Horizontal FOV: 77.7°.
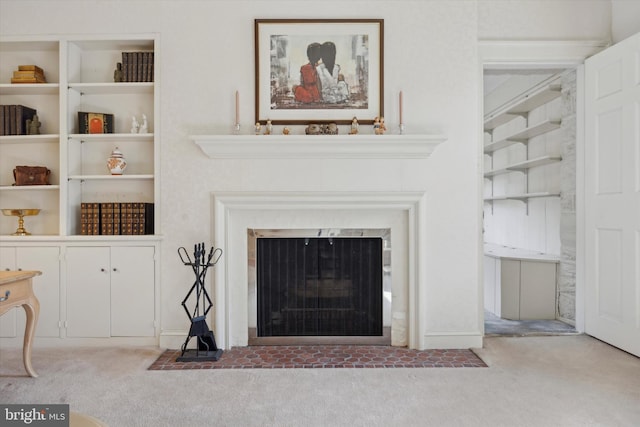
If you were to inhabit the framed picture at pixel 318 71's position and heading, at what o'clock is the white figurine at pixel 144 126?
The white figurine is roughly at 3 o'clock from the framed picture.

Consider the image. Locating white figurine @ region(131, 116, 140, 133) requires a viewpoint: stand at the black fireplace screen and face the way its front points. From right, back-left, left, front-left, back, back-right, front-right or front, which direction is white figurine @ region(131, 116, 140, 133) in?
right

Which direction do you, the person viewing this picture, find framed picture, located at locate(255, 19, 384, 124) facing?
facing the viewer

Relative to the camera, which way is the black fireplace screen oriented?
toward the camera

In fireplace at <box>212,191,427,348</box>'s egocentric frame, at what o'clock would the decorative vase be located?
The decorative vase is roughly at 3 o'clock from the fireplace.

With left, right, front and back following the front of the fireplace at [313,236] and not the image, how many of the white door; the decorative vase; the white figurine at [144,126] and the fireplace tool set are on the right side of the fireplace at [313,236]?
3

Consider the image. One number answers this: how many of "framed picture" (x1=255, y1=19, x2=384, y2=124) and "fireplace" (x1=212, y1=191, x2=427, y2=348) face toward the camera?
2

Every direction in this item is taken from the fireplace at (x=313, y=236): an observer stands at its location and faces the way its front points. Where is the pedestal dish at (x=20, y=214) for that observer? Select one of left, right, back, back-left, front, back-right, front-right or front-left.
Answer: right

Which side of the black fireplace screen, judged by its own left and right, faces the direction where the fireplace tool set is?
right

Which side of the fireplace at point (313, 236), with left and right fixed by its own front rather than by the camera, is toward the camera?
front
